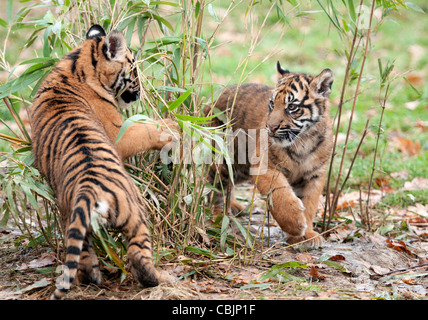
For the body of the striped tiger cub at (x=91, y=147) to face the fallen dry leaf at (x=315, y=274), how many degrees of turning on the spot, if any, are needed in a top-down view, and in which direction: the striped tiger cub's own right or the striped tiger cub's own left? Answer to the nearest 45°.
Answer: approximately 45° to the striped tiger cub's own right

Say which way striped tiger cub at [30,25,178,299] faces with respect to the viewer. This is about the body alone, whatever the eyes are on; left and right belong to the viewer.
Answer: facing away from the viewer and to the right of the viewer

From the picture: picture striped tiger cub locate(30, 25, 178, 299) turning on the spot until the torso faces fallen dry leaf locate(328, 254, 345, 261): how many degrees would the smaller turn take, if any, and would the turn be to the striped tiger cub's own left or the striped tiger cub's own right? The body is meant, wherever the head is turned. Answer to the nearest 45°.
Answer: approximately 45° to the striped tiger cub's own right

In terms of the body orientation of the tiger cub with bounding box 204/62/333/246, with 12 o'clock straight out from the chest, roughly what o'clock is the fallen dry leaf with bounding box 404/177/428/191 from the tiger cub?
The fallen dry leaf is roughly at 9 o'clock from the tiger cub.

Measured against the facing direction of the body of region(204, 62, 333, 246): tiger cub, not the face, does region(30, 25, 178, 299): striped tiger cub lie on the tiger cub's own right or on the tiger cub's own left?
on the tiger cub's own right

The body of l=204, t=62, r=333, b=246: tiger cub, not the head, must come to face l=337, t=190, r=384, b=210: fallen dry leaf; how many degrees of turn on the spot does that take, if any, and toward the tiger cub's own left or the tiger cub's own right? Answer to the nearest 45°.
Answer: approximately 90° to the tiger cub's own left
